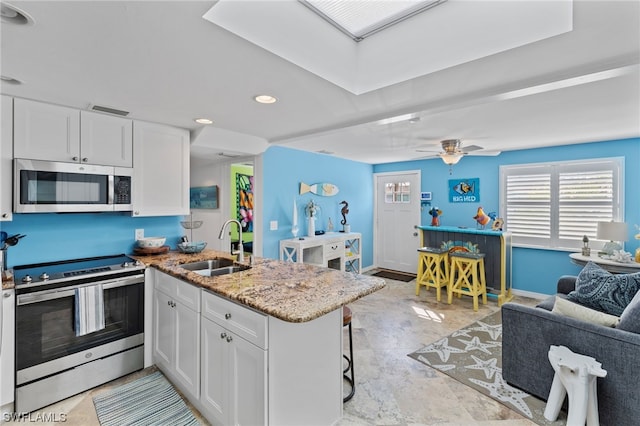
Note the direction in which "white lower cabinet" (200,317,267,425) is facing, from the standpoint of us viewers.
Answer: facing the viewer and to the left of the viewer

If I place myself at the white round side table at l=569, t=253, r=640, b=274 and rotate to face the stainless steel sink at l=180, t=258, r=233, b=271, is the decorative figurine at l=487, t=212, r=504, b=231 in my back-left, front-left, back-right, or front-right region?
front-right

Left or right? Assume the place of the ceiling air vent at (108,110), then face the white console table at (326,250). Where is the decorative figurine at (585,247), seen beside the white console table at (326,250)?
right

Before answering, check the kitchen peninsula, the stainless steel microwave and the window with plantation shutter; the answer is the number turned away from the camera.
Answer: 0

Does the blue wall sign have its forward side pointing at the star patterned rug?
yes

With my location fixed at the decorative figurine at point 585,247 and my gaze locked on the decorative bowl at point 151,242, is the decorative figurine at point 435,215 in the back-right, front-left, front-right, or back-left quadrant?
front-right

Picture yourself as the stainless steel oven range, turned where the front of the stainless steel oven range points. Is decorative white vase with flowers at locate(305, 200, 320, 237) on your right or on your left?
on your left

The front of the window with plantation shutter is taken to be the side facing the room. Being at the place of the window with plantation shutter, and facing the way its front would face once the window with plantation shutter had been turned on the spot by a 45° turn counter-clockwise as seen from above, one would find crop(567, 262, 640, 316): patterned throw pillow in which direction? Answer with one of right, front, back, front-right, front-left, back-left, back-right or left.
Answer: front

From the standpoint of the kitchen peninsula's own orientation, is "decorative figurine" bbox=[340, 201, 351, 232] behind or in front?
behind

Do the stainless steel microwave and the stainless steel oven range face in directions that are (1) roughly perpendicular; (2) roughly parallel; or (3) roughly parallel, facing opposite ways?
roughly parallel

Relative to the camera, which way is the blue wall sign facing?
toward the camera

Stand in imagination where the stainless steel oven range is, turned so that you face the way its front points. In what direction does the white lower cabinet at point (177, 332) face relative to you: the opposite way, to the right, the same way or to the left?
to the right

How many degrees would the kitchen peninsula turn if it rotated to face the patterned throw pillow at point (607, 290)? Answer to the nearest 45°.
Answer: approximately 135° to its left

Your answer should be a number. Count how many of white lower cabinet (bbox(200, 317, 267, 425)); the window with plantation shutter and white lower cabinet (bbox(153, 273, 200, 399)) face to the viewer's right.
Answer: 0

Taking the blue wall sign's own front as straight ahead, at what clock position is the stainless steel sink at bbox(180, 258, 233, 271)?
The stainless steel sink is roughly at 1 o'clock from the blue wall sign.
